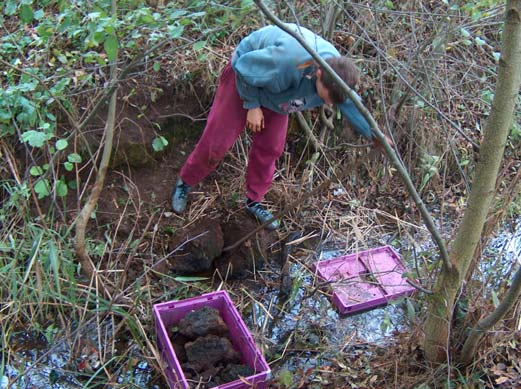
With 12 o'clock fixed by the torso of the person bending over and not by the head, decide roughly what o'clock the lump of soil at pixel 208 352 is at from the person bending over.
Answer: The lump of soil is roughly at 2 o'clock from the person bending over.

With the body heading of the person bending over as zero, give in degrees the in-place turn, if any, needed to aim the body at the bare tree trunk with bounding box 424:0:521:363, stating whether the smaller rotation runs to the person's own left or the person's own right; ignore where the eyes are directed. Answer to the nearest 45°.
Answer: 0° — they already face it

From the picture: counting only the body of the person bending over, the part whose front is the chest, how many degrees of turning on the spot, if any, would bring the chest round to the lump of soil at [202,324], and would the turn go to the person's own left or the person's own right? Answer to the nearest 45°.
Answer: approximately 90° to the person's own right

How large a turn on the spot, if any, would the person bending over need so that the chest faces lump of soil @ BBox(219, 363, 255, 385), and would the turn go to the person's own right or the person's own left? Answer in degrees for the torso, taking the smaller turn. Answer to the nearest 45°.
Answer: approximately 45° to the person's own right

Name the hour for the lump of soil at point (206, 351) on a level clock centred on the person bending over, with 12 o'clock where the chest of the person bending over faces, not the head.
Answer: The lump of soil is roughly at 2 o'clock from the person bending over.

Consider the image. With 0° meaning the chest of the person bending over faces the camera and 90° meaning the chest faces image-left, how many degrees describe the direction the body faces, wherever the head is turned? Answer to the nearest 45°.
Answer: approximately 315°

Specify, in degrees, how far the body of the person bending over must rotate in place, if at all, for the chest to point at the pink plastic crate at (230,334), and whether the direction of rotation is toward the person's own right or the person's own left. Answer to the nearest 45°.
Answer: approximately 45° to the person's own right

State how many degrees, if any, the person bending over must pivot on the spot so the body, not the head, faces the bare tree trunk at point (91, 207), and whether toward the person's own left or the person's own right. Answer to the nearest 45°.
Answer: approximately 135° to the person's own right

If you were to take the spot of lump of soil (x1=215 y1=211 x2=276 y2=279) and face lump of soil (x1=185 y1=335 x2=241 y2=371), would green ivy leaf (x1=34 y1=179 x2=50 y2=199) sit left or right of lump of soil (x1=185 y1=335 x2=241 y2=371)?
right
